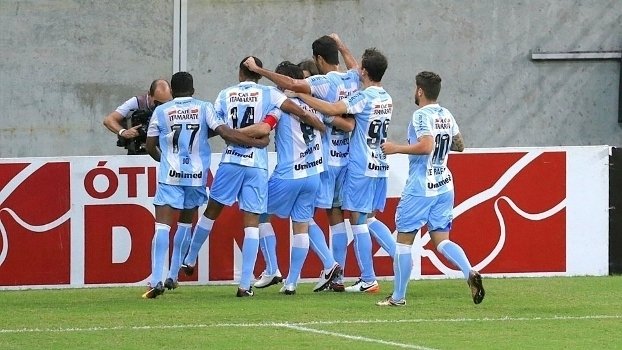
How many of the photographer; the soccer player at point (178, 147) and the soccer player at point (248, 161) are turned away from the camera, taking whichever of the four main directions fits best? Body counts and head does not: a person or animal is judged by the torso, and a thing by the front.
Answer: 2

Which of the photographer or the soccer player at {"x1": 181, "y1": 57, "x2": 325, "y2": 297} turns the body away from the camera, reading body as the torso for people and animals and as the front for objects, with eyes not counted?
the soccer player

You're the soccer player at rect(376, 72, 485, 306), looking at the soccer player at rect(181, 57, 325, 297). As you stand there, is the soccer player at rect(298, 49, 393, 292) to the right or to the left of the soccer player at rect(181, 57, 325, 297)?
right

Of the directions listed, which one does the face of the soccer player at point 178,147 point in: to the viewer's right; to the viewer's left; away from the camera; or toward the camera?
away from the camera

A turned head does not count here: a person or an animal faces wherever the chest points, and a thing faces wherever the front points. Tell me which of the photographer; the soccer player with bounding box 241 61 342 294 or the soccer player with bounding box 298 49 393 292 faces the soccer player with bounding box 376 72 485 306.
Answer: the photographer

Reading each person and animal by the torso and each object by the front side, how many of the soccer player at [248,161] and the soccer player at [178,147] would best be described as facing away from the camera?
2

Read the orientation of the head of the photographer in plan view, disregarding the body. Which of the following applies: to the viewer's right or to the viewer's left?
to the viewer's right

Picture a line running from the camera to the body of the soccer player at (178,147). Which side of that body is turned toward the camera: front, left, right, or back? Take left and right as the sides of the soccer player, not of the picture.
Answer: back

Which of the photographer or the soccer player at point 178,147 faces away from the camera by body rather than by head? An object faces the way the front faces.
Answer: the soccer player

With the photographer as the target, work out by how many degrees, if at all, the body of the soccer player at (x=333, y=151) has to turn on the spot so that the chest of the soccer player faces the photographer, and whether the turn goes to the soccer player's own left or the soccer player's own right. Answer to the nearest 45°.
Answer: approximately 45° to the soccer player's own left

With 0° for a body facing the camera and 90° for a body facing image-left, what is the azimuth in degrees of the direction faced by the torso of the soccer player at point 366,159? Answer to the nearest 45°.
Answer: approximately 135°

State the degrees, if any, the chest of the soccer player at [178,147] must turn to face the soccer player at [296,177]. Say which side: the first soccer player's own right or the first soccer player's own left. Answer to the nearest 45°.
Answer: approximately 90° to the first soccer player's own right

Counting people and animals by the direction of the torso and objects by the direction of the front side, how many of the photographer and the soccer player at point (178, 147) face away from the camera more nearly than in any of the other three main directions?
1

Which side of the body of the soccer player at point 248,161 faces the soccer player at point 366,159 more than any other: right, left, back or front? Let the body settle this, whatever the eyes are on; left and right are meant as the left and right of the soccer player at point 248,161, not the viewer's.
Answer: right
